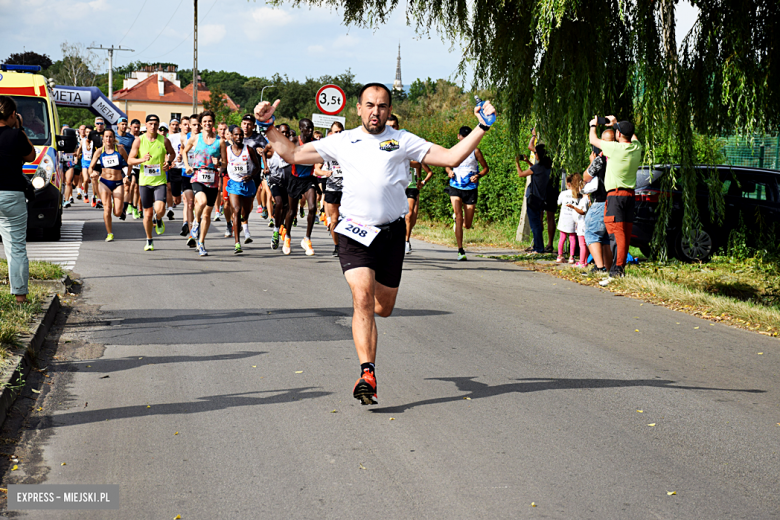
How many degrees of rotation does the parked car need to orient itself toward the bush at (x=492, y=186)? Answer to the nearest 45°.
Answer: approximately 90° to its left

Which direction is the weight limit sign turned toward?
toward the camera

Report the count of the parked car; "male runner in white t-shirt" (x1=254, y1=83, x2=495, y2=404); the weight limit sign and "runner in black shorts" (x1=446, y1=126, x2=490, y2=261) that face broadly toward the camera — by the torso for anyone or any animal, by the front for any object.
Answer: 3

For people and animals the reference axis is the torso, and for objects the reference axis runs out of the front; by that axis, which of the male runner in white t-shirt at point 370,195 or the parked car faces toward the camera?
the male runner in white t-shirt

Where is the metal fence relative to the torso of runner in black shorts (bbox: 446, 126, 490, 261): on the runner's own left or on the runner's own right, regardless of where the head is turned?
on the runner's own left

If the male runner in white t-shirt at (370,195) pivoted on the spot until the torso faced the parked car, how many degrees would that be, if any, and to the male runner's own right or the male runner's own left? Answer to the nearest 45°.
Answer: approximately 135° to the male runner's own left

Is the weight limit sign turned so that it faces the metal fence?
no

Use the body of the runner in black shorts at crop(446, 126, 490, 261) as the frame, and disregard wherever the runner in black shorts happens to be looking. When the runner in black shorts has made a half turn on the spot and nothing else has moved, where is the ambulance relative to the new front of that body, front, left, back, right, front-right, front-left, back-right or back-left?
left

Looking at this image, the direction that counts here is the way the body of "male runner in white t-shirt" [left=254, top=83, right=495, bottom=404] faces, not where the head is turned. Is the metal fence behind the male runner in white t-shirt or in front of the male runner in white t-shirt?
behind

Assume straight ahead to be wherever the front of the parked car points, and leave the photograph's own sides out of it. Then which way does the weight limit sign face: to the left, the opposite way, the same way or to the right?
to the right

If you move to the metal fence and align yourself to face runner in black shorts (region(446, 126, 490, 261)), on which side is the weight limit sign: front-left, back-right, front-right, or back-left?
front-right

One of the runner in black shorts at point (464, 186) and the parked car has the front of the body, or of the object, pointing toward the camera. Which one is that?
the runner in black shorts

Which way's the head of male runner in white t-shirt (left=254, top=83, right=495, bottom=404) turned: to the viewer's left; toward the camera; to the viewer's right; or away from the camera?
toward the camera

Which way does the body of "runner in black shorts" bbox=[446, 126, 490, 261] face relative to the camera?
toward the camera

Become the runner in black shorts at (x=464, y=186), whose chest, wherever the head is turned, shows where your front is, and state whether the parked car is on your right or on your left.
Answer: on your left

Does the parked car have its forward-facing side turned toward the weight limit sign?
no

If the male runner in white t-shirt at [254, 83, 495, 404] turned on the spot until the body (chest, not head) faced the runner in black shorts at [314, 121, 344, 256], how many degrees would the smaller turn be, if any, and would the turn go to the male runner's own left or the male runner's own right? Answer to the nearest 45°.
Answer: approximately 180°

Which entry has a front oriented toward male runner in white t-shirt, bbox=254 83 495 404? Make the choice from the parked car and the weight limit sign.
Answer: the weight limit sign

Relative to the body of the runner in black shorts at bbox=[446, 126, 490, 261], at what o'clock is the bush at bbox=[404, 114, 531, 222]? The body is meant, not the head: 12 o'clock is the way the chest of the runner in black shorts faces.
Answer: The bush is roughly at 6 o'clock from the runner in black shorts.

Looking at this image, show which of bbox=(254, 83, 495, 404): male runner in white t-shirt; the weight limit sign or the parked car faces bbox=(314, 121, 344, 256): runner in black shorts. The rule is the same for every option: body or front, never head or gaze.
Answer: the weight limit sign
